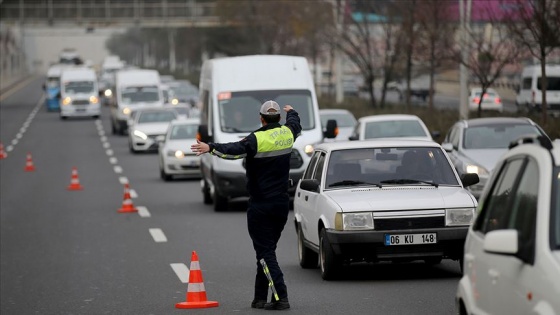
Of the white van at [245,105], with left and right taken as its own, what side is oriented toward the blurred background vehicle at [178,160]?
back

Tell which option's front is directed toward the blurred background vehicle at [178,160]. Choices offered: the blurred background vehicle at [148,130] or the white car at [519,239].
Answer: the blurred background vehicle at [148,130]

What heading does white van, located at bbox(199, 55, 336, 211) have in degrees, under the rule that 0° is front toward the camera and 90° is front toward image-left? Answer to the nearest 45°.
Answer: approximately 0°

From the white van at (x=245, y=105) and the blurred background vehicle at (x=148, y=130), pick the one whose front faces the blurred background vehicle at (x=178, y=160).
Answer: the blurred background vehicle at (x=148, y=130)

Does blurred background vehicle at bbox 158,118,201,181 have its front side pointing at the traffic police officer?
yes

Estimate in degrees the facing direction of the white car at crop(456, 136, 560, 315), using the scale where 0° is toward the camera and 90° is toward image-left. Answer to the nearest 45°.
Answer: approximately 315°

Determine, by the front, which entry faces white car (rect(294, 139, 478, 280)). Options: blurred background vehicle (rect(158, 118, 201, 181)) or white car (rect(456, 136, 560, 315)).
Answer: the blurred background vehicle

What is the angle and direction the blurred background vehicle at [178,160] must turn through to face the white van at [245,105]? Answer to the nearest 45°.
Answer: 0° — it already faces it

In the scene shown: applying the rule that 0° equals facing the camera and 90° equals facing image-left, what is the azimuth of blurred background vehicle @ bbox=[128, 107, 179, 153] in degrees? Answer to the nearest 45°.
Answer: approximately 0°

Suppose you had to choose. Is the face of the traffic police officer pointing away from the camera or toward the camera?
away from the camera
